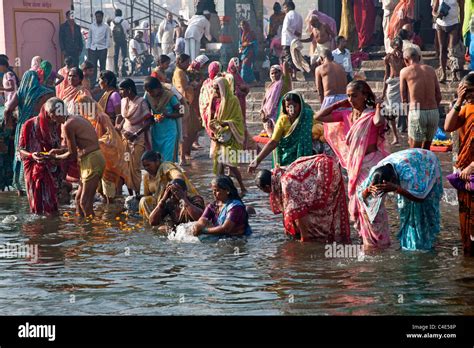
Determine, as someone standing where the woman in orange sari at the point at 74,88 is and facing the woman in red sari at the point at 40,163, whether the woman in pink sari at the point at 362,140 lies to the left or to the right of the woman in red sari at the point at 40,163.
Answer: left

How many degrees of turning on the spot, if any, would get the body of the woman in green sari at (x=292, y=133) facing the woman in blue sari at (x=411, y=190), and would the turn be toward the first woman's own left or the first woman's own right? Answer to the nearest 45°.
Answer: approximately 90° to the first woman's own left

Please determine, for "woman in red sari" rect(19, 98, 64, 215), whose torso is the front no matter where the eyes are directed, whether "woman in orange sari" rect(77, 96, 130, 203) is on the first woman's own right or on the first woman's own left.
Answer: on the first woman's own left

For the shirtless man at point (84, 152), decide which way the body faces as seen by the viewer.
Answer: to the viewer's left

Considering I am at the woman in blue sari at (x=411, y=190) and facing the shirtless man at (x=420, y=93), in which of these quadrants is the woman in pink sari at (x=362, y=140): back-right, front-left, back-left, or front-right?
front-left

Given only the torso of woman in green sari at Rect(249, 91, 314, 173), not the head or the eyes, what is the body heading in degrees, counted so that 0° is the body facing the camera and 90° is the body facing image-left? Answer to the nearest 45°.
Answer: approximately 45°

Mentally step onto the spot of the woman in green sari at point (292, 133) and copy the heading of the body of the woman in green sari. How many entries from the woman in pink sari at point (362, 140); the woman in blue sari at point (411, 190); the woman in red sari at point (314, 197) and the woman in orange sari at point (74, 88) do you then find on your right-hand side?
1

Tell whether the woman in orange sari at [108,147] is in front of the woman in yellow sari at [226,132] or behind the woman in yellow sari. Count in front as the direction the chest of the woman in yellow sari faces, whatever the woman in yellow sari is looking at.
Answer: in front

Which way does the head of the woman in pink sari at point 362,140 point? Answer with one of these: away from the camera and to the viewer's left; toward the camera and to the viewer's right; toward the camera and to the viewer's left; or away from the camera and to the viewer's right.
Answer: toward the camera and to the viewer's left

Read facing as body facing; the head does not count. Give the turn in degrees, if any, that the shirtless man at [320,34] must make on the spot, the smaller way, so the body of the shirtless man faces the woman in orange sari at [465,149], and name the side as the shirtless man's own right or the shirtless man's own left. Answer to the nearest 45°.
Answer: approximately 45° to the shirtless man's own left

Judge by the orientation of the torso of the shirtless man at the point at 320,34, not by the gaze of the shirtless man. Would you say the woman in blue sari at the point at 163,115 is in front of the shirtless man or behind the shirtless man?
in front

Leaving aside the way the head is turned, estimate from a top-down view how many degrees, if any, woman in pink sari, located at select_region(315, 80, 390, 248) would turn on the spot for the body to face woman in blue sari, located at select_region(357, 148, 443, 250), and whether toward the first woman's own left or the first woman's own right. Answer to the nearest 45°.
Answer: approximately 90° to the first woman's own left
